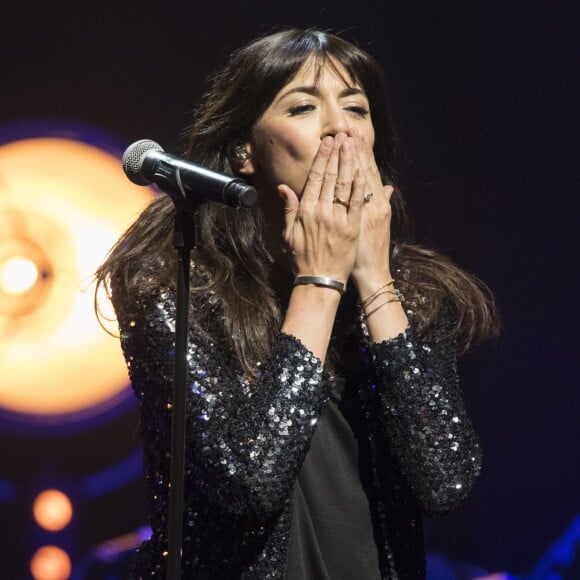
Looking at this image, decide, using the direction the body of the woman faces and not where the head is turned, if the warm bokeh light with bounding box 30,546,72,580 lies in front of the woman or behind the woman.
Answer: behind

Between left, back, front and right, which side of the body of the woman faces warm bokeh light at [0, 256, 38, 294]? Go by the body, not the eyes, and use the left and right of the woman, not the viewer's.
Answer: back

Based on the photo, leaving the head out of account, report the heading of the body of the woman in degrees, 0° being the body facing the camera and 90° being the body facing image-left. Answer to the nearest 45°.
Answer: approximately 315°

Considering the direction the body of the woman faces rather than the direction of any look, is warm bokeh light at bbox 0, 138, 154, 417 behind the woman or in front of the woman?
behind

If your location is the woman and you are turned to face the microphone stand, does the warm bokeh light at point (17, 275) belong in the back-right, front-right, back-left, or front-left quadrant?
back-right

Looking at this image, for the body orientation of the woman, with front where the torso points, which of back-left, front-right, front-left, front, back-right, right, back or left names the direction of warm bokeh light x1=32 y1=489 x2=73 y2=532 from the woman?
back
